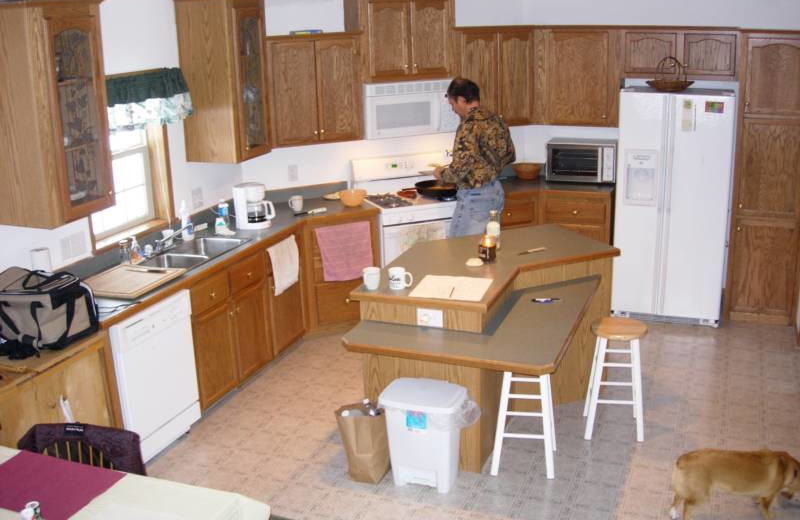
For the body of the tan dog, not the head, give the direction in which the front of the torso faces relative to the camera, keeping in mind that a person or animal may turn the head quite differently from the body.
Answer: to the viewer's right

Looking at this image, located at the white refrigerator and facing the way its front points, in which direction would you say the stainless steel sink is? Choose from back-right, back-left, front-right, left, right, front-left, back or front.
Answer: front-right

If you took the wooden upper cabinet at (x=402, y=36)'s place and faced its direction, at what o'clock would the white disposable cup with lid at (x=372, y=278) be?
The white disposable cup with lid is roughly at 12 o'clock from the wooden upper cabinet.

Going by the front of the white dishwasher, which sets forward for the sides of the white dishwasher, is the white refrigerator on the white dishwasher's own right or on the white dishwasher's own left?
on the white dishwasher's own left

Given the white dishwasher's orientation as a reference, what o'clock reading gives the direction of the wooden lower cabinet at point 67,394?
The wooden lower cabinet is roughly at 3 o'clock from the white dishwasher.

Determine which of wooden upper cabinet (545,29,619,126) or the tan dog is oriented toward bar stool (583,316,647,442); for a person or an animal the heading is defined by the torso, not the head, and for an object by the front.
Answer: the wooden upper cabinet

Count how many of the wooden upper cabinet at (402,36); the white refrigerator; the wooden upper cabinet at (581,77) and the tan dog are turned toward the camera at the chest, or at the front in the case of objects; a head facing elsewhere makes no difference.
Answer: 3

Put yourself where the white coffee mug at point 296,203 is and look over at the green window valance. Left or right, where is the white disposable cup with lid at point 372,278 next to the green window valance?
left

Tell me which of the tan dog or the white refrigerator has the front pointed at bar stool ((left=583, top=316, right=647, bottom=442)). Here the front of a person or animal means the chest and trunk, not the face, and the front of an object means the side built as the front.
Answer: the white refrigerator

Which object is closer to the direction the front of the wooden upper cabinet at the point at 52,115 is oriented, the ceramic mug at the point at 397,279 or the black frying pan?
the ceramic mug

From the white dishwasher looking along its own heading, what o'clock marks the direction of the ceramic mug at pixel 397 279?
The ceramic mug is roughly at 11 o'clock from the white dishwasher.

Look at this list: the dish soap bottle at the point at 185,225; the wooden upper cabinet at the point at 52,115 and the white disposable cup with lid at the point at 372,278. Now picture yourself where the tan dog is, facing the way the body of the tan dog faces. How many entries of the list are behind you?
3

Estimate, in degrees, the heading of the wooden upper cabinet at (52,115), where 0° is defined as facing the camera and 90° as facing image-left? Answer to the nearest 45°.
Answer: approximately 315°
